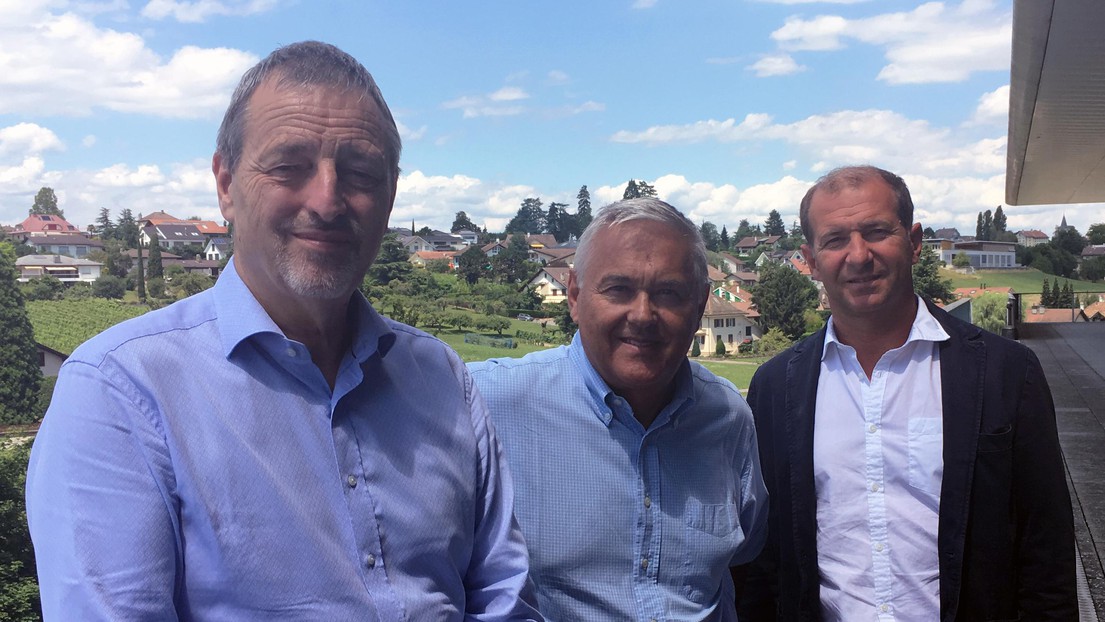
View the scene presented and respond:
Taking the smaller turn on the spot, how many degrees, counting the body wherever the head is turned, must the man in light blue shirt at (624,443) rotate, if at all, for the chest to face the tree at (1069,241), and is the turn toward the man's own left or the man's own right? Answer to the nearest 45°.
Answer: approximately 135° to the man's own left

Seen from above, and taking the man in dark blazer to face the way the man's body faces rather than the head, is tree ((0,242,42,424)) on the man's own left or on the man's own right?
on the man's own right

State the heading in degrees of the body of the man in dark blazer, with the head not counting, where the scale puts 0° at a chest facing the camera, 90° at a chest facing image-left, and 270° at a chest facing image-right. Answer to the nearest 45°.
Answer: approximately 0°

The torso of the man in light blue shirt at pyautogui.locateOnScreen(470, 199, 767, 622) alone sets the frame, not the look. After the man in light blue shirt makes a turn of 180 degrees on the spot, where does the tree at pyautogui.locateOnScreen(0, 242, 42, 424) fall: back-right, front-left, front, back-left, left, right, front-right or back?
front-left

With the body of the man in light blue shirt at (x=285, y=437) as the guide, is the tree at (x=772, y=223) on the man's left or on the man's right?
on the man's left

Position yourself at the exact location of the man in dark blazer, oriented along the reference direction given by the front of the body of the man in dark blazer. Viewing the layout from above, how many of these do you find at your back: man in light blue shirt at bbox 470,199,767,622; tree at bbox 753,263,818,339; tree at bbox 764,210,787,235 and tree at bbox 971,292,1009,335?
3

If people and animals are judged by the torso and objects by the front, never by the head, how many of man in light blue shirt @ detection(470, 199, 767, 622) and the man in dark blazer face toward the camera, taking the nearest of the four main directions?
2

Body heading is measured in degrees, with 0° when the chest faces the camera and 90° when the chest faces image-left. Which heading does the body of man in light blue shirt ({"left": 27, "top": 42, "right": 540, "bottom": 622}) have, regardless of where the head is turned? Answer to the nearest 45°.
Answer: approximately 315°

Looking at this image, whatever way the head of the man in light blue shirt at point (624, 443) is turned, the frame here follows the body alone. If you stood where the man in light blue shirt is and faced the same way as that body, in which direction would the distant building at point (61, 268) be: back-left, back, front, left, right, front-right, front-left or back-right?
back-right

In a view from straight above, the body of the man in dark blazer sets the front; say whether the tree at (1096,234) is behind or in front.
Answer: behind

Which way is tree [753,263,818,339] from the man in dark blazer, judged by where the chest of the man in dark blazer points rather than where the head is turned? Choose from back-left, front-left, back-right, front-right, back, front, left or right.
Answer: back

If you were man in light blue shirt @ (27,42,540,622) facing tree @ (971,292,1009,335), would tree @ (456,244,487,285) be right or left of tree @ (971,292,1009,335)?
left

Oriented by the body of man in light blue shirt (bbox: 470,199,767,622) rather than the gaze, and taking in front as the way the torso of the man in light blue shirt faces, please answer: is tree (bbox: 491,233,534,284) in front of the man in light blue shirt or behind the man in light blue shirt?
behind
